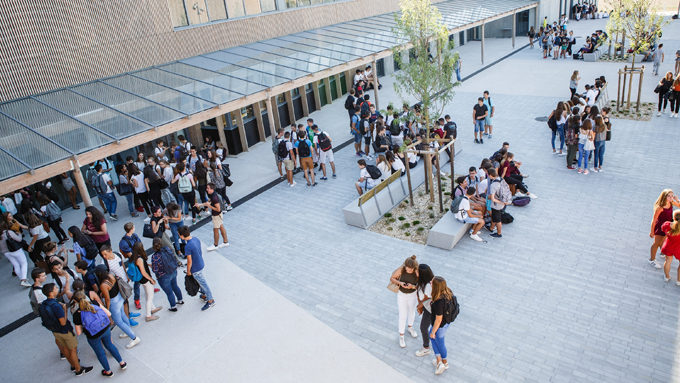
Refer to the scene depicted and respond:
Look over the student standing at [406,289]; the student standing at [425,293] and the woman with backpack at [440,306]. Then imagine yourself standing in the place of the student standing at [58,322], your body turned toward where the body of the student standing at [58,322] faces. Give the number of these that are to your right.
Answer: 3

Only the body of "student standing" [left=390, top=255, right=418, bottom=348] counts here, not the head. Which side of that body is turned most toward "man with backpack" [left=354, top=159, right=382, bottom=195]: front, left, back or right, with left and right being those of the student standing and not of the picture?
back

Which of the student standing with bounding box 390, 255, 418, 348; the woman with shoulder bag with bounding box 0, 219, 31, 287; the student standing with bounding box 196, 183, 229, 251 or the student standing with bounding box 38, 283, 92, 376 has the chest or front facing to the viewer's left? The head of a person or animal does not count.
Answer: the student standing with bounding box 196, 183, 229, 251

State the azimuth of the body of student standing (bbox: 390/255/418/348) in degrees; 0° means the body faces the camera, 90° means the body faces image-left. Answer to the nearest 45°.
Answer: approximately 0°

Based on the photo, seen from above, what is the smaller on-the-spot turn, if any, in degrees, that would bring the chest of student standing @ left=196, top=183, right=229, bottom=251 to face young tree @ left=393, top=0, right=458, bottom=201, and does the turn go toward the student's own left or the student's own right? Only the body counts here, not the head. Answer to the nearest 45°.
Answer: approximately 180°

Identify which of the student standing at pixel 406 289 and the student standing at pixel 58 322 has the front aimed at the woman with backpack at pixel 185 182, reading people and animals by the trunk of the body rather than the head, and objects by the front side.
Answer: the student standing at pixel 58 322

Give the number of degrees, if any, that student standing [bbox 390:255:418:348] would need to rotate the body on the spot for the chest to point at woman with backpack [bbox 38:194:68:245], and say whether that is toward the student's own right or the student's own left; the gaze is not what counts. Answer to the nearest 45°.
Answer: approximately 135° to the student's own right

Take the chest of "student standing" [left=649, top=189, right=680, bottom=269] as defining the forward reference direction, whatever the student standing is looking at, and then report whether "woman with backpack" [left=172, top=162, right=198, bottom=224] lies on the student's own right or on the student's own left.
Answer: on the student's own right

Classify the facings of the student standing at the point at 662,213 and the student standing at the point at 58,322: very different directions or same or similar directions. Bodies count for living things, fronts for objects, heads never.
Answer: very different directions

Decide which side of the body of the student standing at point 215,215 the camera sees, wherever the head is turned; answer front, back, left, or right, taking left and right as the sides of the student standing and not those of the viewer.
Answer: left
